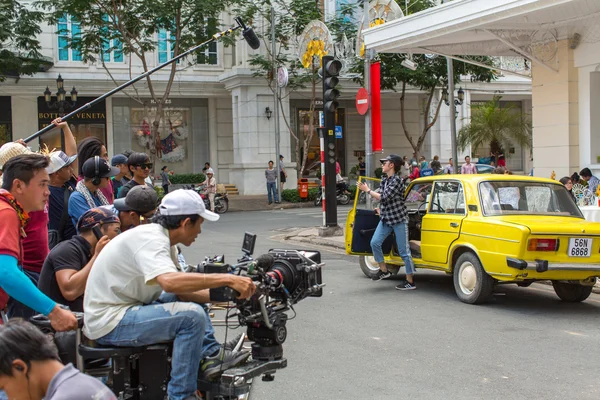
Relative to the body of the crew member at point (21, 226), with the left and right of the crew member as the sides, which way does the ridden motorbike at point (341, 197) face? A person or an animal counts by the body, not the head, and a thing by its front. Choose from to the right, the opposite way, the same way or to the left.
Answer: the opposite way

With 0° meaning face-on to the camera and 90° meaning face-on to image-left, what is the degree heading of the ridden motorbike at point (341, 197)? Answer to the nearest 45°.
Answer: approximately 90°

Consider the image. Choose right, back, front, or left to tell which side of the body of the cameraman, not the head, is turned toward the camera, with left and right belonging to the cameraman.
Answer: right

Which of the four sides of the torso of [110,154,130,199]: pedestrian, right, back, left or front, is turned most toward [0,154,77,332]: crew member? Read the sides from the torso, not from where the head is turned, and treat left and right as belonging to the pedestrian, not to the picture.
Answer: right

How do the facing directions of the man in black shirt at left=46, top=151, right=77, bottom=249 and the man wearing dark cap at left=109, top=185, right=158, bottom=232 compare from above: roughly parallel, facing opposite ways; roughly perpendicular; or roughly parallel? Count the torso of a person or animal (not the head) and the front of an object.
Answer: roughly parallel

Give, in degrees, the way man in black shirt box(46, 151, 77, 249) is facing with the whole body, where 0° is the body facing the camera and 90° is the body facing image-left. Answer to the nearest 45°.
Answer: approximately 270°

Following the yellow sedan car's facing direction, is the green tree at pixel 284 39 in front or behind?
in front
